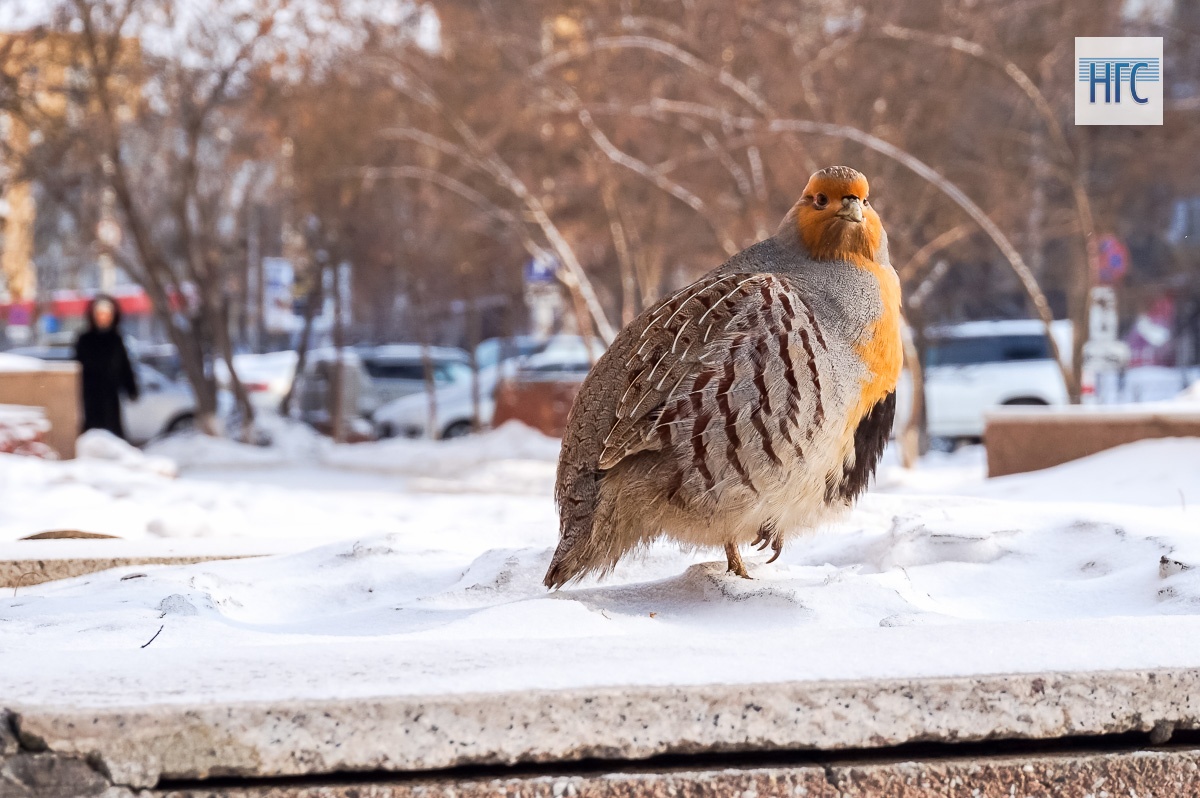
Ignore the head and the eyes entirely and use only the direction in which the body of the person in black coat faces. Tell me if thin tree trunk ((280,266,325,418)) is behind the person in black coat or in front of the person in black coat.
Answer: behind

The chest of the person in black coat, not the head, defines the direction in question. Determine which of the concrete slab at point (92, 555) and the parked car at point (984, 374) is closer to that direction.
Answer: the concrete slab

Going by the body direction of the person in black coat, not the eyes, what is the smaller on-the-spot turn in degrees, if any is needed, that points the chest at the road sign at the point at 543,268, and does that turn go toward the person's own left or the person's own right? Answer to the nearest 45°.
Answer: approximately 90° to the person's own left

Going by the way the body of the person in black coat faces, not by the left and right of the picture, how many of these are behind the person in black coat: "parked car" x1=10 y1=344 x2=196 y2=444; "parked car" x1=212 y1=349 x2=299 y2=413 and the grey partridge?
2

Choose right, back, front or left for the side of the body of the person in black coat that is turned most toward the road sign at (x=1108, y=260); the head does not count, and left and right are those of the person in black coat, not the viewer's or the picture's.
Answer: left

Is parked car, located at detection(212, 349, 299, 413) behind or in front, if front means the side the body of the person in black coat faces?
behind

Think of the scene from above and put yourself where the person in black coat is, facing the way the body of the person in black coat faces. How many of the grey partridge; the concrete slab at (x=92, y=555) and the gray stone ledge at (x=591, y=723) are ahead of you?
3

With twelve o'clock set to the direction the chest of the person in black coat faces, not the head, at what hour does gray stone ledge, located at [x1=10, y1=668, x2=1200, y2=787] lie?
The gray stone ledge is roughly at 12 o'clock from the person in black coat.

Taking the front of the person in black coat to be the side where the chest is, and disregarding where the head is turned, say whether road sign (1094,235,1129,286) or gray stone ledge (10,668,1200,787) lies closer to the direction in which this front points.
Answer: the gray stone ledge

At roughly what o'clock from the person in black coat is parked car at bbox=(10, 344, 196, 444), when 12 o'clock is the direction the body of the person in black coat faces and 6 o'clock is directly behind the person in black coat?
The parked car is roughly at 6 o'clock from the person in black coat.

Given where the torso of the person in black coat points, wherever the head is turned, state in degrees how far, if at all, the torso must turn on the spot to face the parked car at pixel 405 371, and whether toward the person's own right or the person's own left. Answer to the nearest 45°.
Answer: approximately 135° to the person's own left

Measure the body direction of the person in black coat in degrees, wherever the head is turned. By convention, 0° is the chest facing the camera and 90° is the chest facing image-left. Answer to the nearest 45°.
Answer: approximately 0°

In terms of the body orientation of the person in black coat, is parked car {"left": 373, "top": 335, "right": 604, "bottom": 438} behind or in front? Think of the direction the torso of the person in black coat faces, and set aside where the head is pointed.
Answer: behind
